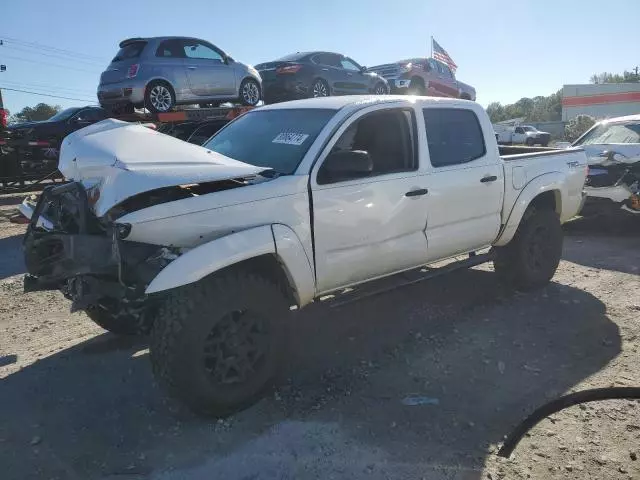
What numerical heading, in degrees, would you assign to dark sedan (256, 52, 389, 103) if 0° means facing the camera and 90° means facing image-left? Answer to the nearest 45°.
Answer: approximately 225°

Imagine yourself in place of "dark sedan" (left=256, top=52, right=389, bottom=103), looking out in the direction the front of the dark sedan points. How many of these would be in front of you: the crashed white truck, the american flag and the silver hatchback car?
1

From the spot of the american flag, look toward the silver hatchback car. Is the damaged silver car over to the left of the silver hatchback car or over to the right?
left

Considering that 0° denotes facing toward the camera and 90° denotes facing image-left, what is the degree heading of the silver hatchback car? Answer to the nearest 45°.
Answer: approximately 225°

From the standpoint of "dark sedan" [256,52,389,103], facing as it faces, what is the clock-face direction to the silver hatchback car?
The silver hatchback car is roughly at 6 o'clock from the dark sedan.

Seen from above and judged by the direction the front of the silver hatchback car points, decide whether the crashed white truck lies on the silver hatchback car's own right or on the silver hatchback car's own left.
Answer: on the silver hatchback car's own right

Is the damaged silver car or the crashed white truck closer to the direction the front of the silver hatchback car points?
the damaged silver car

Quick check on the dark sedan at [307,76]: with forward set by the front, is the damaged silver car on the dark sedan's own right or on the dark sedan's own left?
on the dark sedan's own right

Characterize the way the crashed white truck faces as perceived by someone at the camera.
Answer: facing the viewer and to the left of the viewer

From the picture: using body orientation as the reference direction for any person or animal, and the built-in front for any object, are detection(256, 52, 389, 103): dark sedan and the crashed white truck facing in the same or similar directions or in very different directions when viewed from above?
very different directions

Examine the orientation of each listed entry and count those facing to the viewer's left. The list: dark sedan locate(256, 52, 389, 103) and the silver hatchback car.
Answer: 0

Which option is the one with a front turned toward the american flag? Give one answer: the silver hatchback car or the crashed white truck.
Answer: the silver hatchback car

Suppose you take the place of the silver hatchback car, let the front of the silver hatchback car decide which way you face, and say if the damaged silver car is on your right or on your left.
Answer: on your right

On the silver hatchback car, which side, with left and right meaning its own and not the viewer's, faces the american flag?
front
